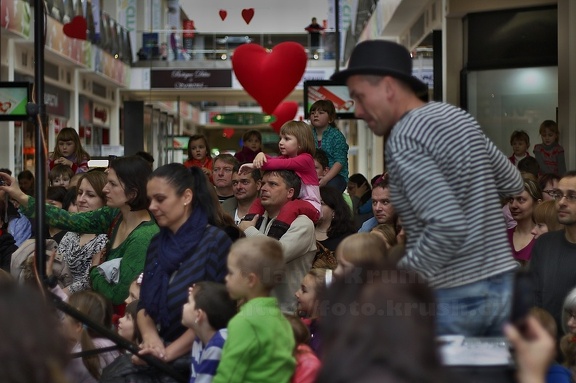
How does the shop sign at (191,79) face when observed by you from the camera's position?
facing the viewer

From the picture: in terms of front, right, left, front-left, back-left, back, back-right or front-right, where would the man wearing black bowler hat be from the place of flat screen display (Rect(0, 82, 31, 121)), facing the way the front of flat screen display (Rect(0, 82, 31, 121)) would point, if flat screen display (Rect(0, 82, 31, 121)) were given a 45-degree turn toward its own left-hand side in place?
front-right

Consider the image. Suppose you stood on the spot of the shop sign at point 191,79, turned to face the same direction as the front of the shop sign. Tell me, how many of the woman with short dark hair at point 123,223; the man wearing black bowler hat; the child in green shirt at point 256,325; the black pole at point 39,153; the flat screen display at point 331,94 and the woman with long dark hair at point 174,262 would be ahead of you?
6

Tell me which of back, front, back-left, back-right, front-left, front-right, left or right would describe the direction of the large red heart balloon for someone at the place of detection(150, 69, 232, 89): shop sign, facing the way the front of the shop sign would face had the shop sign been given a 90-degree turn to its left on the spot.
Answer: right

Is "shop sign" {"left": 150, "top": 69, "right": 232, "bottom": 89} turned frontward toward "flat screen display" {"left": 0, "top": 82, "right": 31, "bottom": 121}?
yes

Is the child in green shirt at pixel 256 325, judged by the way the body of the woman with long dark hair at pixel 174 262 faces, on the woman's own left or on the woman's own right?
on the woman's own left

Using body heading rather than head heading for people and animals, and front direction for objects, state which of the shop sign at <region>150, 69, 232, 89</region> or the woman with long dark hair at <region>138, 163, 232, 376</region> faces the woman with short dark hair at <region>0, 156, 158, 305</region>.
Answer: the shop sign

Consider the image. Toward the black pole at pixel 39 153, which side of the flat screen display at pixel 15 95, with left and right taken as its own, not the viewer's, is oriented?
front

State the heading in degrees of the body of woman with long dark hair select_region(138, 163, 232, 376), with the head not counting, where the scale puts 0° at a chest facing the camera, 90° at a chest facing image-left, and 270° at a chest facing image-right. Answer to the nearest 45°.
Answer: approximately 45°

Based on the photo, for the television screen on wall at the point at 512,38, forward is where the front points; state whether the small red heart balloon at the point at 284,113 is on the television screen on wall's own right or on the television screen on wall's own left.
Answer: on the television screen on wall's own right

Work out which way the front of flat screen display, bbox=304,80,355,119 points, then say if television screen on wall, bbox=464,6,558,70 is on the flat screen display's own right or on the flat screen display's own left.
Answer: on the flat screen display's own left

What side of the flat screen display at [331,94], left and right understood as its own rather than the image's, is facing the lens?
front
